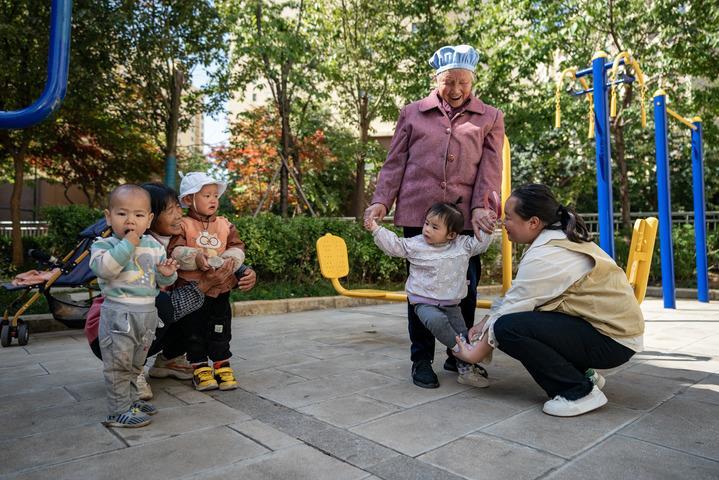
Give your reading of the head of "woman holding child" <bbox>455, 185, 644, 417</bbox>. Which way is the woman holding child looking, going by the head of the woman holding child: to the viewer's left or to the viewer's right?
to the viewer's left

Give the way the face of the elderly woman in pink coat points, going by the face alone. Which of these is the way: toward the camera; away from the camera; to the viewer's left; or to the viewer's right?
toward the camera

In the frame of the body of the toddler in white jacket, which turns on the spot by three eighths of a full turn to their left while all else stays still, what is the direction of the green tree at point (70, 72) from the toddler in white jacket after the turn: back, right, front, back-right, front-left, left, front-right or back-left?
left

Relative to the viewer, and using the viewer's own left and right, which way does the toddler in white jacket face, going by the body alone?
facing the viewer

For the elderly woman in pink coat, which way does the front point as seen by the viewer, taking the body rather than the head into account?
toward the camera

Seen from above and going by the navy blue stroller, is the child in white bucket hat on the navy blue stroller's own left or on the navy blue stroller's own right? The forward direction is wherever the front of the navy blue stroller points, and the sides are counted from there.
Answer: on the navy blue stroller's own left

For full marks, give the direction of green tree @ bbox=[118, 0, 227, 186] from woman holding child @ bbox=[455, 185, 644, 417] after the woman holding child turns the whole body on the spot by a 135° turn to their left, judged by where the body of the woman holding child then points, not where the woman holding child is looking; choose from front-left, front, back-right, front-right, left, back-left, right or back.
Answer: back

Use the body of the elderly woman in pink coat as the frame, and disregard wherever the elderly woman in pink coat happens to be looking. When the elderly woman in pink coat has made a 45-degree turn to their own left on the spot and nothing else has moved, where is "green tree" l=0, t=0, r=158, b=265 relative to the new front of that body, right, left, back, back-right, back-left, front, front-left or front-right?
back

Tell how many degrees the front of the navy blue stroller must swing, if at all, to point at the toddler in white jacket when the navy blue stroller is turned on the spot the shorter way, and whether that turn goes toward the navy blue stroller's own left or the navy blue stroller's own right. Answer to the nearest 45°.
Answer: approximately 135° to the navy blue stroller's own left

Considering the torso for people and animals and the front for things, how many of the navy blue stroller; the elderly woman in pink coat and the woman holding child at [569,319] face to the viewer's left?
2

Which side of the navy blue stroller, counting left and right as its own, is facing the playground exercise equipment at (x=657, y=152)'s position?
back

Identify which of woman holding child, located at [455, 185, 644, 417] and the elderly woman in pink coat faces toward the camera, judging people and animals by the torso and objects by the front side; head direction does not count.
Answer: the elderly woman in pink coat

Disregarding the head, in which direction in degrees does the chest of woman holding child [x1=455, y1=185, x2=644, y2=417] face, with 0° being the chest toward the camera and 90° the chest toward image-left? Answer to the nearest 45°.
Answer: approximately 90°

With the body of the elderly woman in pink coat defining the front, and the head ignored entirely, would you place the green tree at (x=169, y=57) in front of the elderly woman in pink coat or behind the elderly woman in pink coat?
behind

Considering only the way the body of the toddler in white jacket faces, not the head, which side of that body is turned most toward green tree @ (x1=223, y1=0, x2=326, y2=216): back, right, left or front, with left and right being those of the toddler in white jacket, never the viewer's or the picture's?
back

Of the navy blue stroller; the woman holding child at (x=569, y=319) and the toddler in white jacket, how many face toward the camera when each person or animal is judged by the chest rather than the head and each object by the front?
1

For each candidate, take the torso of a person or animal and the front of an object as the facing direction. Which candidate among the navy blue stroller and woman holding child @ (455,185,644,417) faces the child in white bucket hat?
the woman holding child

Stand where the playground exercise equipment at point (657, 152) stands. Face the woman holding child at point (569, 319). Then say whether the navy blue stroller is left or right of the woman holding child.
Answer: right

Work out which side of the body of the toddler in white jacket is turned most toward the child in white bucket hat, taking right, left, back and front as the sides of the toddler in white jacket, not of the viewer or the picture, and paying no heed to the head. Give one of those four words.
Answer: right

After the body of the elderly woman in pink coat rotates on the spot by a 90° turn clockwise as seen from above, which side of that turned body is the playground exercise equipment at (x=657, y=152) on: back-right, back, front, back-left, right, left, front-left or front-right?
back-right

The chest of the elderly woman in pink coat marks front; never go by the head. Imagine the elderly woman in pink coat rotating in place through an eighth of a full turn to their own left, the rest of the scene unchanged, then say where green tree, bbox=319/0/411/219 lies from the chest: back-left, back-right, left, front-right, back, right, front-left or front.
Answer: back-left
